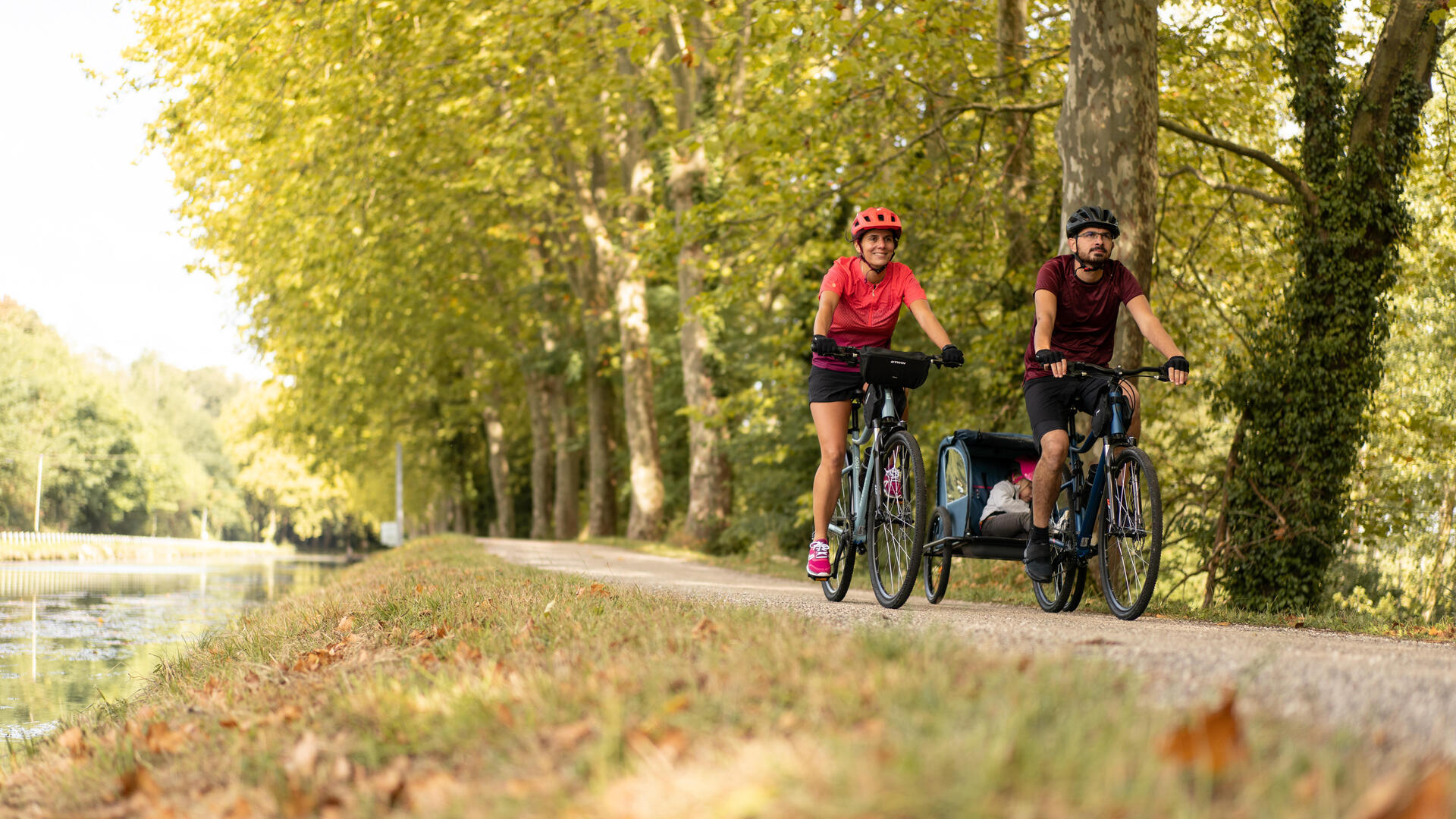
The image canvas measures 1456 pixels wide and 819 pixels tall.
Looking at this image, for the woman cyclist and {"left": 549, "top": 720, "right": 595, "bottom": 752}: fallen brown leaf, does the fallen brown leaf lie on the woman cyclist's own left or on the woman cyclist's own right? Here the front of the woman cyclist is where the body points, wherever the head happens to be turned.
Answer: on the woman cyclist's own right

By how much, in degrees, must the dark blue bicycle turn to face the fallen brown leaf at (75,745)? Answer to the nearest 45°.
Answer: approximately 90° to its right

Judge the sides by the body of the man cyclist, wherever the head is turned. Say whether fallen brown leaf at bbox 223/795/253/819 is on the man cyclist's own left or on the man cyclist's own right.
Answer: on the man cyclist's own right

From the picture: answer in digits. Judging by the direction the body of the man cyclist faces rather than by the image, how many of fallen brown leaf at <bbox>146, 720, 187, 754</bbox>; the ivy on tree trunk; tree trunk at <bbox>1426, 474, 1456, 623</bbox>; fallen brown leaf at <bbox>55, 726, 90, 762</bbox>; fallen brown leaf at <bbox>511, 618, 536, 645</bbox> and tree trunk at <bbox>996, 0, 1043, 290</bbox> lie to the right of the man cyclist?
3

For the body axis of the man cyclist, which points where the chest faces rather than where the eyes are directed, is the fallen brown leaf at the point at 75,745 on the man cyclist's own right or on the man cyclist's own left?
on the man cyclist's own right

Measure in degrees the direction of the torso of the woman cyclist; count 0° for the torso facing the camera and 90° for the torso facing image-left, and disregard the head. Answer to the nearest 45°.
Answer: approximately 315°

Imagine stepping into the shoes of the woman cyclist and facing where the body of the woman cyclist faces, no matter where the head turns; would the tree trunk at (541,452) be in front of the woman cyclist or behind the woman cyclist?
behind

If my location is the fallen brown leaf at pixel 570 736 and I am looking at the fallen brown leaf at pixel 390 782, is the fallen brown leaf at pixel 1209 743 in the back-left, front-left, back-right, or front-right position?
back-left

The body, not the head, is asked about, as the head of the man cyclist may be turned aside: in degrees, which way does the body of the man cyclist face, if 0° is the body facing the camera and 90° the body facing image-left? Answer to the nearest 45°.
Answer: approximately 315°

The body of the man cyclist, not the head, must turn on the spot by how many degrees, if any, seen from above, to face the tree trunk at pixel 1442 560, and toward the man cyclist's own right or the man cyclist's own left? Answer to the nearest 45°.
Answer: approximately 135° to the man cyclist's own left

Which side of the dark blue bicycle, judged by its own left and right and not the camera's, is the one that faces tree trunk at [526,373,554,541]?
back

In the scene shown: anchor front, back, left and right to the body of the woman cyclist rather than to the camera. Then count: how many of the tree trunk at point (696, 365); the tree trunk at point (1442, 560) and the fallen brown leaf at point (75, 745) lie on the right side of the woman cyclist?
1

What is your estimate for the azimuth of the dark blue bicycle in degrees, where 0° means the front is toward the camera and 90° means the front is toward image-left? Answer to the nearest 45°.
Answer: approximately 315°

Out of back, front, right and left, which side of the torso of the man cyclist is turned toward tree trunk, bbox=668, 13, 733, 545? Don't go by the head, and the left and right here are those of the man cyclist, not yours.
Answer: back
